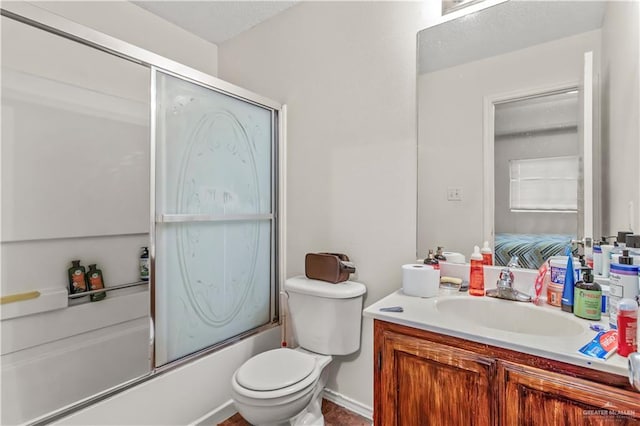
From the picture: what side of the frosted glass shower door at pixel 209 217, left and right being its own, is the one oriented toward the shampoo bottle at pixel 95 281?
back

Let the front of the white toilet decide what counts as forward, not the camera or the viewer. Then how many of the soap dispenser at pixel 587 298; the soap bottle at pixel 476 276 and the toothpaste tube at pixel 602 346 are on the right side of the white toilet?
0

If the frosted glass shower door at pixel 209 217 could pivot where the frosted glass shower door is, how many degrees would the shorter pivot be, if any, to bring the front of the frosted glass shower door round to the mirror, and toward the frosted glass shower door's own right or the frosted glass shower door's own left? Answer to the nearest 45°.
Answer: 0° — it already faces it

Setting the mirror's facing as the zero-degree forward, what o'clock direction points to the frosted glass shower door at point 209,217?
The frosted glass shower door is roughly at 1 o'clock from the mirror.

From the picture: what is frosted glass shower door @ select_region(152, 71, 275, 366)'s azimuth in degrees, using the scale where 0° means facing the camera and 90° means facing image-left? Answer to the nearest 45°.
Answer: approximately 315°

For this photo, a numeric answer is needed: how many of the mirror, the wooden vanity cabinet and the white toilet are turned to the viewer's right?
0

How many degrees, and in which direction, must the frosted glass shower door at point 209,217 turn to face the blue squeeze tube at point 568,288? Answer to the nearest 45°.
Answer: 0° — it already faces it

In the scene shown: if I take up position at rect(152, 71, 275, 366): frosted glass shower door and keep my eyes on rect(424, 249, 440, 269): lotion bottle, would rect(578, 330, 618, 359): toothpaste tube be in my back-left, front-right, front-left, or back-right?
front-right

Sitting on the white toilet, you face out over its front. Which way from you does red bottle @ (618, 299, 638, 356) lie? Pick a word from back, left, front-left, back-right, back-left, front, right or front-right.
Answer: left

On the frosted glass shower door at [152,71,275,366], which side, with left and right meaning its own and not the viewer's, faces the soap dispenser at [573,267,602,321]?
front

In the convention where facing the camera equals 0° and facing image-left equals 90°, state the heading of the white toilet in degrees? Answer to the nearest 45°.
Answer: approximately 45°

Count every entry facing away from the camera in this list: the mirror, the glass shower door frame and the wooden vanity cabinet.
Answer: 0

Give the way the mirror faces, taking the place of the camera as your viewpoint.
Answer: facing the viewer and to the left of the viewer

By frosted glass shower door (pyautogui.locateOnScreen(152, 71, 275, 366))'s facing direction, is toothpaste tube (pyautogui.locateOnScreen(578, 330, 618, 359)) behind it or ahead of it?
ahead
